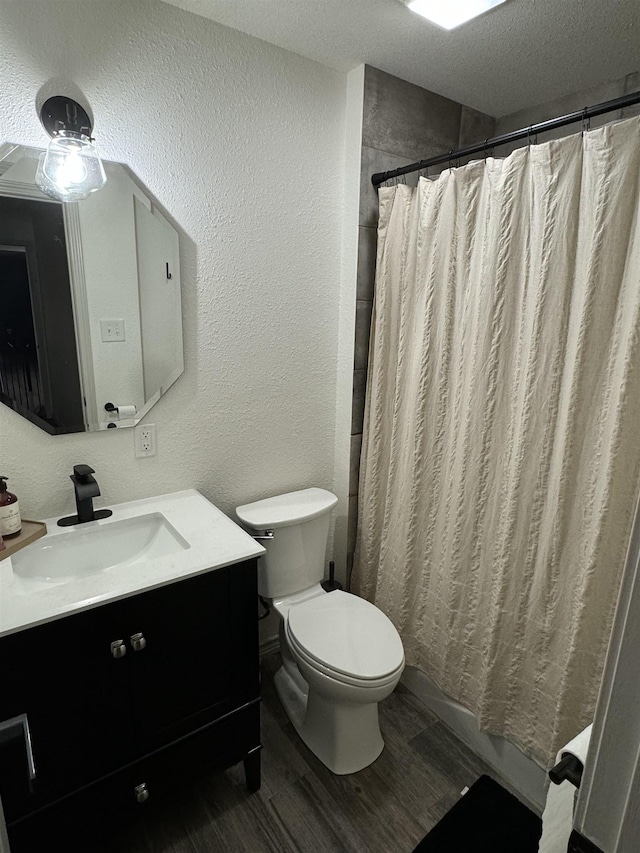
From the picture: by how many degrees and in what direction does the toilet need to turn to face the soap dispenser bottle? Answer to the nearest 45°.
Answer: approximately 135° to its right

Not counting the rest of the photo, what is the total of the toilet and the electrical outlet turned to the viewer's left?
0

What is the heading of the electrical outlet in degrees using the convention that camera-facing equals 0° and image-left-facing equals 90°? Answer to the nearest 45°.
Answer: approximately 0°

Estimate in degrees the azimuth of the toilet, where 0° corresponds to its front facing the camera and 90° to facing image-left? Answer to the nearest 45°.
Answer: approximately 315°
